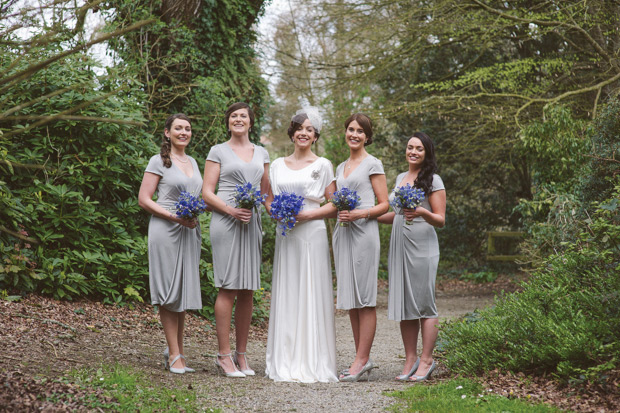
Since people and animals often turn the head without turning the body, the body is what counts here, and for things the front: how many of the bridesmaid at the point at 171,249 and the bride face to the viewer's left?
0

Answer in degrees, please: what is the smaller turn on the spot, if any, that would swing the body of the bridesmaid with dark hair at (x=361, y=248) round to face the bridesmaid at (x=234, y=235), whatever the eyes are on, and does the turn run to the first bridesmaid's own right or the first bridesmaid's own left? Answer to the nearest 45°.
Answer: approximately 45° to the first bridesmaid's own right

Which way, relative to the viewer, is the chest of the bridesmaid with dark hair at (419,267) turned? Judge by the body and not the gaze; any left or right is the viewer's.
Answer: facing the viewer and to the left of the viewer

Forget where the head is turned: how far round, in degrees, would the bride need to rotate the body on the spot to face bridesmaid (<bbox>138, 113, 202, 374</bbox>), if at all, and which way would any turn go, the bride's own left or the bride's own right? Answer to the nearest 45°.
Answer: approximately 90° to the bride's own right

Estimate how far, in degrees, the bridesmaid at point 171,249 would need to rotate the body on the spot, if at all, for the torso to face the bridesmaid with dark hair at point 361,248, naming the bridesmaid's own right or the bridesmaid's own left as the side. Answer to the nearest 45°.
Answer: approximately 45° to the bridesmaid's own left

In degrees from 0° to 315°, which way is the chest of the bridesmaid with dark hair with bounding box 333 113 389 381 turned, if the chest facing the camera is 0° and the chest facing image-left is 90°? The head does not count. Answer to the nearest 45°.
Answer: approximately 45°

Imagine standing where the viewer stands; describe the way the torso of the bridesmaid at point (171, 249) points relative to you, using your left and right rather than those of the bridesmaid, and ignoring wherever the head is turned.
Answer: facing the viewer and to the right of the viewer

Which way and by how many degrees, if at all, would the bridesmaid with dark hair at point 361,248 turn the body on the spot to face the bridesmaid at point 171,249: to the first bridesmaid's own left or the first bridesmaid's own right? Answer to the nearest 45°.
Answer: approximately 45° to the first bridesmaid's own right

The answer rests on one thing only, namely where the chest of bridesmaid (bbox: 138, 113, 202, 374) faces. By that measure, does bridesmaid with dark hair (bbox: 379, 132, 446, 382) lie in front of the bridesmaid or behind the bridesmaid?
in front

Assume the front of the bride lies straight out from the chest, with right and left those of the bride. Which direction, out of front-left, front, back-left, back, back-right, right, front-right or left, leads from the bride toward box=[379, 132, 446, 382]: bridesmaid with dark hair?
left

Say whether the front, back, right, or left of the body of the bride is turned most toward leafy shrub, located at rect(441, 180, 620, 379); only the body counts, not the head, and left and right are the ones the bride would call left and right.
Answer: left
